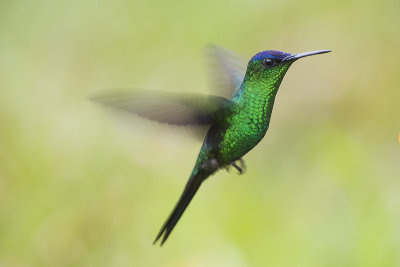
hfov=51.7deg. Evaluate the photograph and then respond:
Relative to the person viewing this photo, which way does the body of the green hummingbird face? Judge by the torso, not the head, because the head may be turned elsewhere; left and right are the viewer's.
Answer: facing to the right of the viewer
